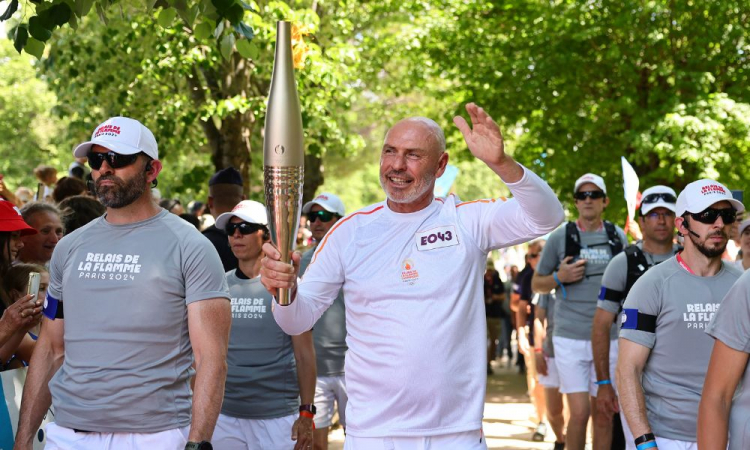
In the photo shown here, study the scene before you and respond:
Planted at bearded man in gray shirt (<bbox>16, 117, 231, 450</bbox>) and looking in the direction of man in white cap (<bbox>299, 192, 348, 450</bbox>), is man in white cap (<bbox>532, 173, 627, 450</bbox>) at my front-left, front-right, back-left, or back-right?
front-right

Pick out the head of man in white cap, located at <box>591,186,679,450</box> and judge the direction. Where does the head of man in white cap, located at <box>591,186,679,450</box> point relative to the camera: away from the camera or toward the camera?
toward the camera

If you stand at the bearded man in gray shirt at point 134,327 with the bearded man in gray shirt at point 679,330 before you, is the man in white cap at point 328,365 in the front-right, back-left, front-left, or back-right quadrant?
front-left

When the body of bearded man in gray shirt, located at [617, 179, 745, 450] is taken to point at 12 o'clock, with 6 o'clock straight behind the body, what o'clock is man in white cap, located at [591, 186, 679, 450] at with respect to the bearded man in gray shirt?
The man in white cap is roughly at 7 o'clock from the bearded man in gray shirt.

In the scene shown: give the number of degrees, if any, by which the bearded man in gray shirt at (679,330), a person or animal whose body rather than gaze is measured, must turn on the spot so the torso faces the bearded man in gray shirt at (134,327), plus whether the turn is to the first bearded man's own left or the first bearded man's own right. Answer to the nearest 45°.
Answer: approximately 90° to the first bearded man's own right

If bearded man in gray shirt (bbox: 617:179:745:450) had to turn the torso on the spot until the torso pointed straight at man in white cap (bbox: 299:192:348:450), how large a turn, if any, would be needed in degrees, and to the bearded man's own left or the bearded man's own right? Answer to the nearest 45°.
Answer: approximately 180°

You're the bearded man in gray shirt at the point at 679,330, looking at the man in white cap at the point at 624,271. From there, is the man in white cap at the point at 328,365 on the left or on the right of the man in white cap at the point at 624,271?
left

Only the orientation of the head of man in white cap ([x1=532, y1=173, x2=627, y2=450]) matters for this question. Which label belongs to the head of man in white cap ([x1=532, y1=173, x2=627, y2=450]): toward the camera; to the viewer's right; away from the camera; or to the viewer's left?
toward the camera
